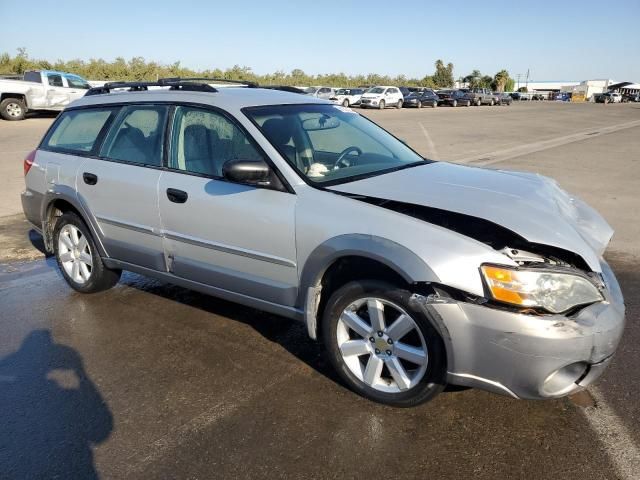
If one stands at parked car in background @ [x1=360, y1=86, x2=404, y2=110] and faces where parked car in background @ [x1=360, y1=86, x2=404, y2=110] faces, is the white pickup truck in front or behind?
in front

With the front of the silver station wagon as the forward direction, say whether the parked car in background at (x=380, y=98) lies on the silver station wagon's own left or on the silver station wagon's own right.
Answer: on the silver station wagon's own left

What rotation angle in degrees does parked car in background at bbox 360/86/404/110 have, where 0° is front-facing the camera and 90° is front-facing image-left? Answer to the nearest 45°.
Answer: approximately 45°

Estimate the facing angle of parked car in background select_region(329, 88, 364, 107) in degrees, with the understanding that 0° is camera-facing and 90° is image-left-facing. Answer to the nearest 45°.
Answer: approximately 45°

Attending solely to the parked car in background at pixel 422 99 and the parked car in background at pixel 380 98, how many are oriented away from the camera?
0

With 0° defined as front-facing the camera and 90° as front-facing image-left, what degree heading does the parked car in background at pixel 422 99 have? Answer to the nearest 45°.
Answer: approximately 45°

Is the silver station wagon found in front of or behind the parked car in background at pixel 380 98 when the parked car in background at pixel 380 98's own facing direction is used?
in front

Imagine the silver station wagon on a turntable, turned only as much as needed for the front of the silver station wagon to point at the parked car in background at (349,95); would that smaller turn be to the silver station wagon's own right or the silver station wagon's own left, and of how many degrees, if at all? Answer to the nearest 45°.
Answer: approximately 135° to the silver station wagon's own left

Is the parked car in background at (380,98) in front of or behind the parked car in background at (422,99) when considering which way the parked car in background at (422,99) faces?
in front

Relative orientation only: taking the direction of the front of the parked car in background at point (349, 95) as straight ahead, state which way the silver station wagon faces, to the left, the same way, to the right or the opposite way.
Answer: to the left

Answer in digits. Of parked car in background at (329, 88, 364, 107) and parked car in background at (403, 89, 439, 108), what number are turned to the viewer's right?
0
